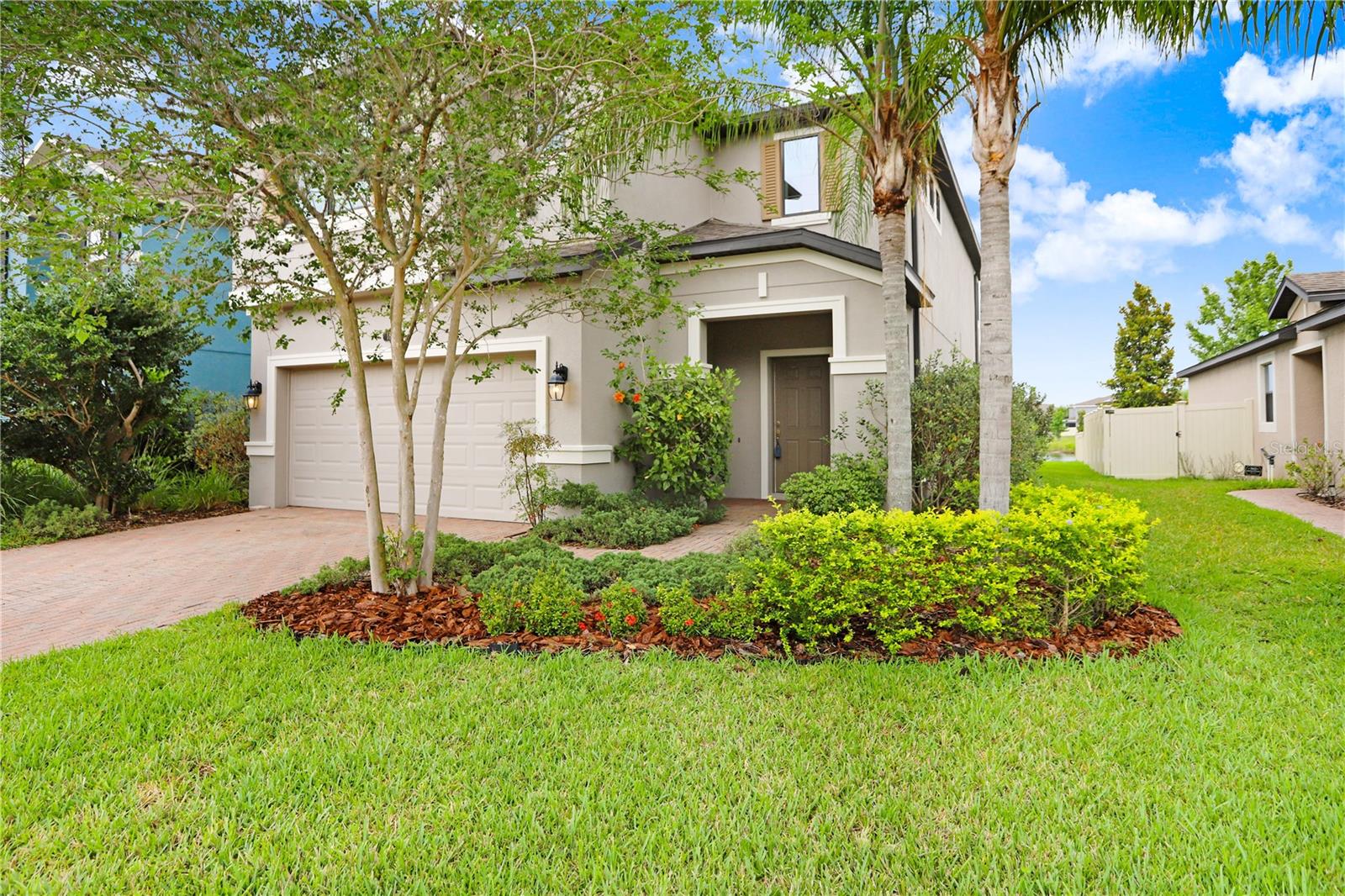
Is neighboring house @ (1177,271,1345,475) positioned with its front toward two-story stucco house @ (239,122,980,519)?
yes

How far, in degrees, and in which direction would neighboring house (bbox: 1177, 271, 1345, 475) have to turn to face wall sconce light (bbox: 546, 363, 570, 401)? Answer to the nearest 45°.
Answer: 0° — it already faces it

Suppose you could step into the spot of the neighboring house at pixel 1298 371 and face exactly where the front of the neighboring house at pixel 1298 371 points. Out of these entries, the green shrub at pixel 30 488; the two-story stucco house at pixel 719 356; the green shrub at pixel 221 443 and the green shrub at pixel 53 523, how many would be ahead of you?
4

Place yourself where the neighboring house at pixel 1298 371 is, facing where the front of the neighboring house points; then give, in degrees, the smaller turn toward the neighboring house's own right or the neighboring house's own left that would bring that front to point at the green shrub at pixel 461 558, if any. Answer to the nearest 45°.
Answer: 0° — it already faces it

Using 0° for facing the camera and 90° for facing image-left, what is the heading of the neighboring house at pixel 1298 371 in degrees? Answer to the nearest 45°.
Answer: approximately 45°

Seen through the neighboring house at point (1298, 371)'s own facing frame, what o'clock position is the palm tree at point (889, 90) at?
The palm tree is roughly at 11 o'clock from the neighboring house.

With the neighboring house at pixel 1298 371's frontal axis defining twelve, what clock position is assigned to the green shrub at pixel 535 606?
The green shrub is roughly at 11 o'clock from the neighboring house.

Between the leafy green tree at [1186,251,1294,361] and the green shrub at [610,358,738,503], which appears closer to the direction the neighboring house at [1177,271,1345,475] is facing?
the green shrub
